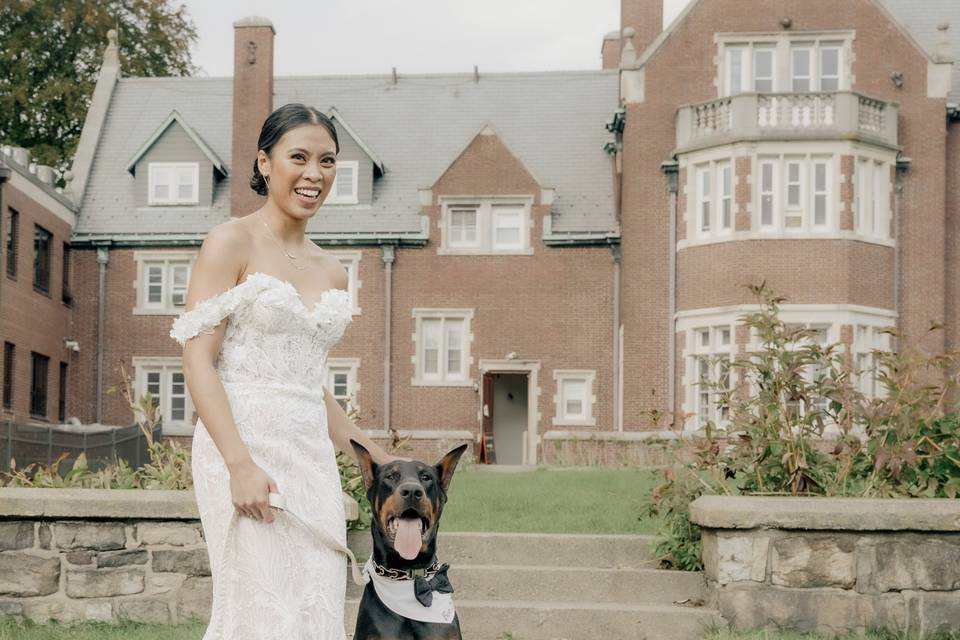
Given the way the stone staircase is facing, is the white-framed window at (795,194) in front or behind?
behind

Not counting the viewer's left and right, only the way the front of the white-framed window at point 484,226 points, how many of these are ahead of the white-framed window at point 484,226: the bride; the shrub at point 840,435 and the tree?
2

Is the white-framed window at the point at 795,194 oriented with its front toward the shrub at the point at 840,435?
yes

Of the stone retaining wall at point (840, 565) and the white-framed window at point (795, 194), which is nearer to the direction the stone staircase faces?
the stone retaining wall

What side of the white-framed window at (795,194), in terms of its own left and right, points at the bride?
front

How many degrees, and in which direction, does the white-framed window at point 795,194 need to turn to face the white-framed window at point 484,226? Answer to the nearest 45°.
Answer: approximately 135° to its right

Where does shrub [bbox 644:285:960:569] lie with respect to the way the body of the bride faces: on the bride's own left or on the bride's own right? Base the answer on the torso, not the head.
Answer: on the bride's own left

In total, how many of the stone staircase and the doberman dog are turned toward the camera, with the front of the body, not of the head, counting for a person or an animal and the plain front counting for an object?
2

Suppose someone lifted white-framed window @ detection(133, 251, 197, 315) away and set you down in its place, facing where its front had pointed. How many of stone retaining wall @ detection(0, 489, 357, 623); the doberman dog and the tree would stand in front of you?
2

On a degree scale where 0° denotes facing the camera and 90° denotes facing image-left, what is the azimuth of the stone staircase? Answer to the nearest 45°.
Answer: approximately 0°

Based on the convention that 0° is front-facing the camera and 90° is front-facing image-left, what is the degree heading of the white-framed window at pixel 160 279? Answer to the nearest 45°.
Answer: approximately 0°
